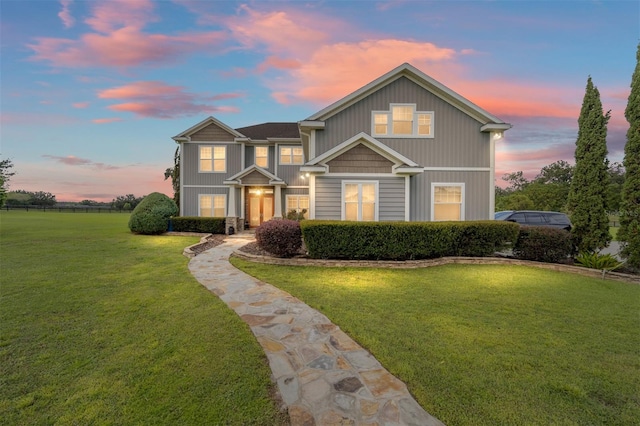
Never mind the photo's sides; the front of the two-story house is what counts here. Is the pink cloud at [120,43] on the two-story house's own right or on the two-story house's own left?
on the two-story house's own right

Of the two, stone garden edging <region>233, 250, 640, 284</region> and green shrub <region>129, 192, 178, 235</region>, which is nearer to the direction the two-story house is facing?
the stone garden edging

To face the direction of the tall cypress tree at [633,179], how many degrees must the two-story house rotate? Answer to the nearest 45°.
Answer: approximately 45° to its left

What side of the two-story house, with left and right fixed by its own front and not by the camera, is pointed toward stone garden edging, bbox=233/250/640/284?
front

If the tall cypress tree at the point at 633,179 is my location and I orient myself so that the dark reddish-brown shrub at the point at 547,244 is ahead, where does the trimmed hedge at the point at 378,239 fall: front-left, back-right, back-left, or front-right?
front-left

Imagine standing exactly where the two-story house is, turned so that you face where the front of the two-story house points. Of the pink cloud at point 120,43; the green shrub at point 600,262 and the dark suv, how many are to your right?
1

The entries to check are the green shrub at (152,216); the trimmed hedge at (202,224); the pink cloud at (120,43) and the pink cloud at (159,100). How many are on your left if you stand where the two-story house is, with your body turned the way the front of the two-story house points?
0

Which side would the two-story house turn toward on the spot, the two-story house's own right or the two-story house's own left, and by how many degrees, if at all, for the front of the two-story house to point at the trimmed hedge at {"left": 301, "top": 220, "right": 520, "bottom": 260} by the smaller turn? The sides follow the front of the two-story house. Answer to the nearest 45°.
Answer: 0° — it already faces it

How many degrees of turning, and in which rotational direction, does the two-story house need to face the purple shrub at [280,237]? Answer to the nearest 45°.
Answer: approximately 45° to its right

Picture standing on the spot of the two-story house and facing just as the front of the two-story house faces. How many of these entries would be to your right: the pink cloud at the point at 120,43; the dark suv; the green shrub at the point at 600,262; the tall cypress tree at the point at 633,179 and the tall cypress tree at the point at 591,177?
1

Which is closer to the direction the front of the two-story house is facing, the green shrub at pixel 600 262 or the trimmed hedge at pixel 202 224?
the green shrub

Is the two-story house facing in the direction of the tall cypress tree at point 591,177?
no

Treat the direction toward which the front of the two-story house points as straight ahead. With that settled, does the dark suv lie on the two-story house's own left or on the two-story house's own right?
on the two-story house's own left

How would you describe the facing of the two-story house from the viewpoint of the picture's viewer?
facing the viewer
